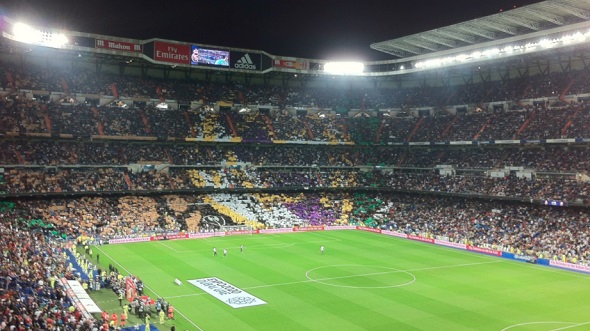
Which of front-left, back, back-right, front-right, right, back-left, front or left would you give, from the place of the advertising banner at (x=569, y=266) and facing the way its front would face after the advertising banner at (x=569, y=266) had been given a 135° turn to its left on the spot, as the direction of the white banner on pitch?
back-right

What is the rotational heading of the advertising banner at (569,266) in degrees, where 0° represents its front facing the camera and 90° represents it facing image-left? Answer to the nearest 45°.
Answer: approximately 45°
